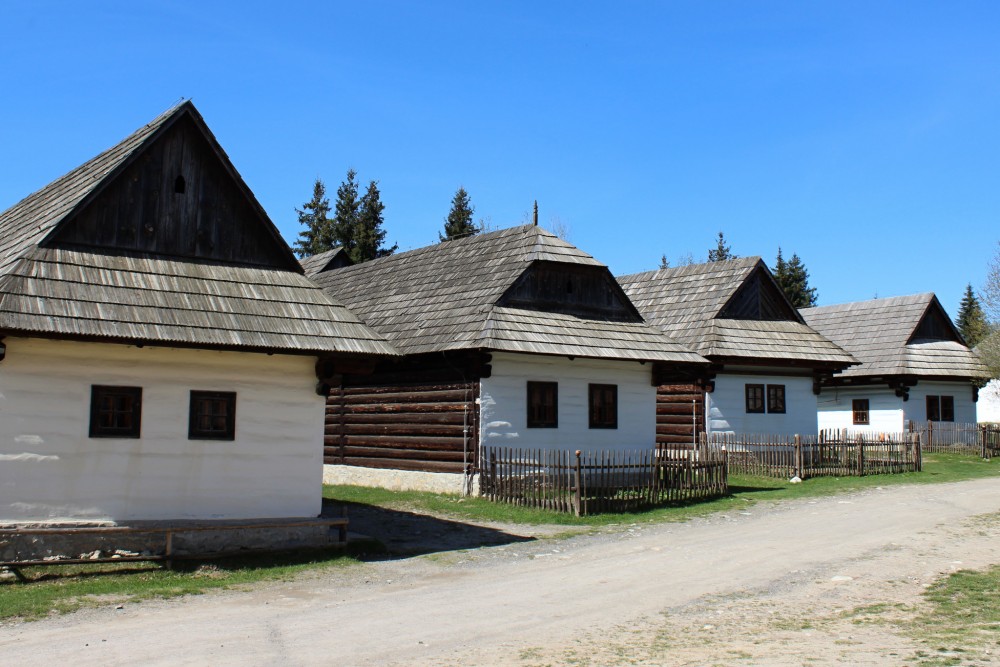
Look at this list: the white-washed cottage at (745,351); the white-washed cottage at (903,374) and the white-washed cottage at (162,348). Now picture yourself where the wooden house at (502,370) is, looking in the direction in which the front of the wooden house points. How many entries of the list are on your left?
2

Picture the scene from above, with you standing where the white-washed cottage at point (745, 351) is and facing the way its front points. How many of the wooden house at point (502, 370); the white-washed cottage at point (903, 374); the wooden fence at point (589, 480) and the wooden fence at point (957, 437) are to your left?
2

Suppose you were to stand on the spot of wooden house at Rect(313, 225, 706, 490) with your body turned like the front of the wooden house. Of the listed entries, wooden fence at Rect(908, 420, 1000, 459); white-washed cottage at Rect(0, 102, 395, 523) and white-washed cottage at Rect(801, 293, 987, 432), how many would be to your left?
2

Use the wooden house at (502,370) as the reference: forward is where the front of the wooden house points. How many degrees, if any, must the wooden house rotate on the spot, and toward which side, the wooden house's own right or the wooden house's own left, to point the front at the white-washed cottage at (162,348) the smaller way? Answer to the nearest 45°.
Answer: approximately 90° to the wooden house's own right

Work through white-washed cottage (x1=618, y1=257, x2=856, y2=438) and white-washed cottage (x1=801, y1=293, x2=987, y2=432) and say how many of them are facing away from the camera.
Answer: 0

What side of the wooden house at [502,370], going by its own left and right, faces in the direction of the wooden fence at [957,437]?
left

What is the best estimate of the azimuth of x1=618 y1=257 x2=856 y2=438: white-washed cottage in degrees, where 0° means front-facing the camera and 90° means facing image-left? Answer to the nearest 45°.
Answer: approximately 315°

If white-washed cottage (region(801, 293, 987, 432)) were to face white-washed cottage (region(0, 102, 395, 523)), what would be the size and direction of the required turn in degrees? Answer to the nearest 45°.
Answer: approximately 45° to its right

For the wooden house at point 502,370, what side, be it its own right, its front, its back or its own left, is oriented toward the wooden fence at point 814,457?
left

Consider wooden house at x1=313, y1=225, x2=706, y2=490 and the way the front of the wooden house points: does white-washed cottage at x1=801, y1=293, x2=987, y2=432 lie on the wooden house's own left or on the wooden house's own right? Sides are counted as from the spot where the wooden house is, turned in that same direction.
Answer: on the wooden house's own left

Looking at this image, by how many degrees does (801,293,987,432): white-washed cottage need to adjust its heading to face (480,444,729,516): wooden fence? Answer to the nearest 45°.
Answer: approximately 45° to its right

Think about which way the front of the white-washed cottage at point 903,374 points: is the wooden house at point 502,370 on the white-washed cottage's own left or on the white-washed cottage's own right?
on the white-washed cottage's own right

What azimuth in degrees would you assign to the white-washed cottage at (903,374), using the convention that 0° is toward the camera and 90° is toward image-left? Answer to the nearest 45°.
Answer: approximately 315°

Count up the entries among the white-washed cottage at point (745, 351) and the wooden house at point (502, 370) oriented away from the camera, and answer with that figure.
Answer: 0
